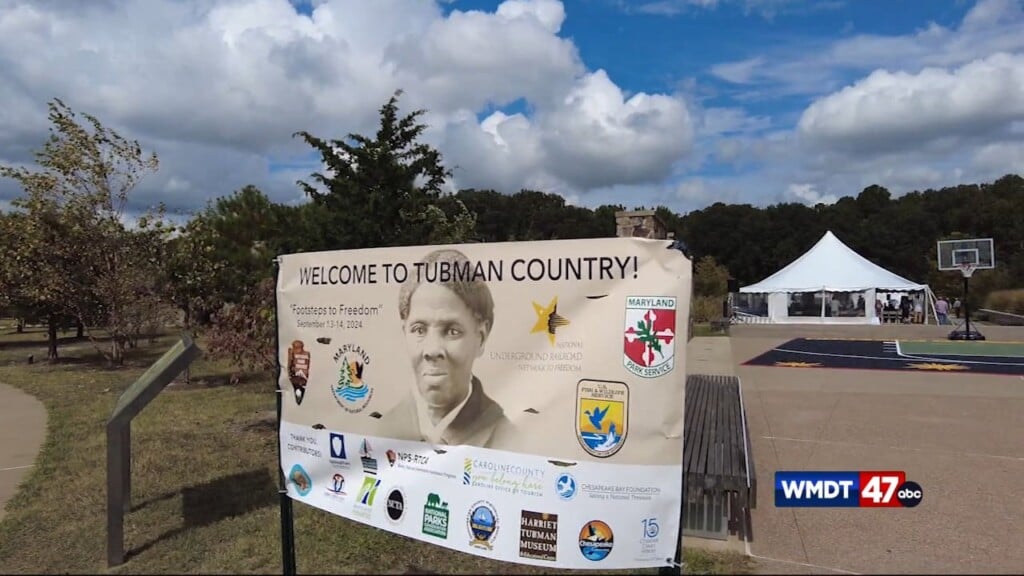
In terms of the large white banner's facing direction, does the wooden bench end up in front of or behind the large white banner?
behind

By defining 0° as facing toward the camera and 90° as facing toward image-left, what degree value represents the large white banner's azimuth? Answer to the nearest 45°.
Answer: approximately 45°

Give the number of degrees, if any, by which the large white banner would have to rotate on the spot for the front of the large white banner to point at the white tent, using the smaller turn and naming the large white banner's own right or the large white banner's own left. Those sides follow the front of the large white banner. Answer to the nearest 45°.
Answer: approximately 180°

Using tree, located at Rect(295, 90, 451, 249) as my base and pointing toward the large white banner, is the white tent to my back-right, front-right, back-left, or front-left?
back-left

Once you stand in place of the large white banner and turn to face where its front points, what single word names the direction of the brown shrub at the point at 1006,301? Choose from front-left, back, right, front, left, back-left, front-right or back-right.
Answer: back

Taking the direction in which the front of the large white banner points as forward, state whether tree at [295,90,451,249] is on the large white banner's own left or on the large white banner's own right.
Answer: on the large white banner's own right
